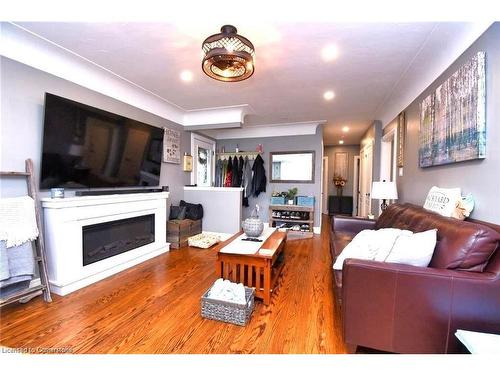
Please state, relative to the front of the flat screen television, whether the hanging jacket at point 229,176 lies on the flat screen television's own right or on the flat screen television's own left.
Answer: on the flat screen television's own left

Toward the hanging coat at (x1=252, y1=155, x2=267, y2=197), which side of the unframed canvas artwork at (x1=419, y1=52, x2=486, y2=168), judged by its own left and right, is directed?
right

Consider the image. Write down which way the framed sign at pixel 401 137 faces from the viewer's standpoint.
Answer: facing to the left of the viewer

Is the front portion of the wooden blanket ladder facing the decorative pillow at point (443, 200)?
yes

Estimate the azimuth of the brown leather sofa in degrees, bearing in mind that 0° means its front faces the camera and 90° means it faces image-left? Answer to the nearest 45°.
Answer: approximately 90°

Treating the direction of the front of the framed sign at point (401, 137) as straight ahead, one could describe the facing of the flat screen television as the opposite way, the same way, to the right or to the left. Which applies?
the opposite way

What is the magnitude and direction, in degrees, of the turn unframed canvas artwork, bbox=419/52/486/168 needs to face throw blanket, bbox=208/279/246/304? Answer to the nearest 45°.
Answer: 0° — it already faces it

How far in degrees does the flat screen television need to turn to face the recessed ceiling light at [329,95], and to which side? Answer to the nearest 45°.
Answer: approximately 45° to its left

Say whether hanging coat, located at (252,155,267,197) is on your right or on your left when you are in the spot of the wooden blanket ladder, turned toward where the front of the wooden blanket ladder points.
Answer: on your left

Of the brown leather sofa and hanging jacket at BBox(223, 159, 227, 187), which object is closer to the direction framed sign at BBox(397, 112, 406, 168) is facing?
the hanging jacket

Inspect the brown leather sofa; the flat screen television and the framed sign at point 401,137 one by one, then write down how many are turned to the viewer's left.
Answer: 2
